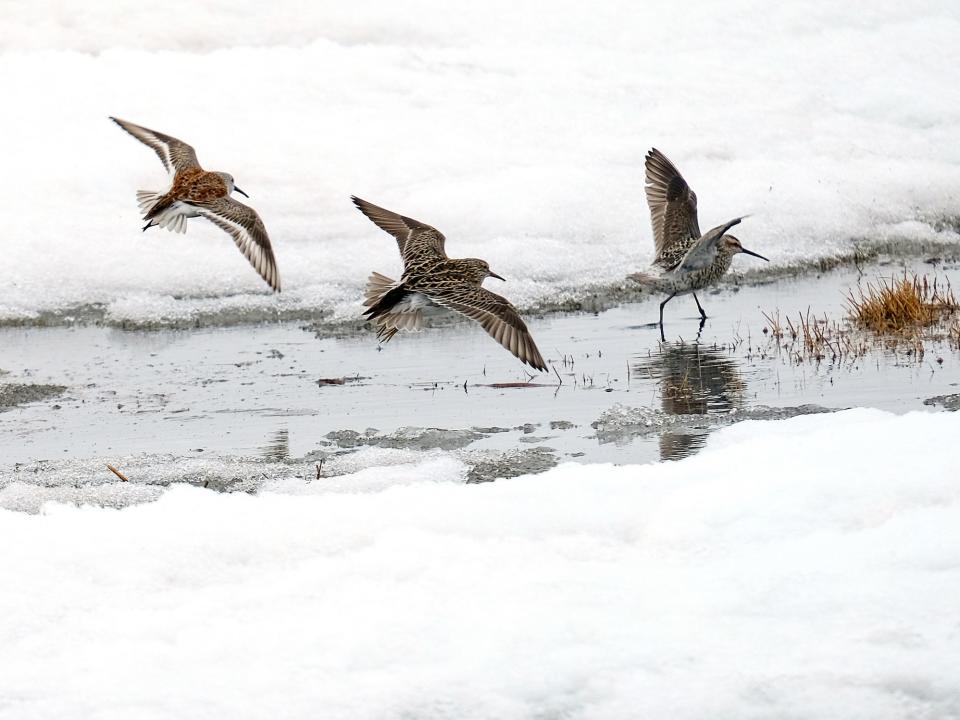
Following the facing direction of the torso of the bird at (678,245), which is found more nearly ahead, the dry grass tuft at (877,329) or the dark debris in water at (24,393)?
the dry grass tuft

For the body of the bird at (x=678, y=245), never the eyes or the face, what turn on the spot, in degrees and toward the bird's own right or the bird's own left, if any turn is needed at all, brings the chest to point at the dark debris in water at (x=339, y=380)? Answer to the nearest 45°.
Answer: approximately 135° to the bird's own right

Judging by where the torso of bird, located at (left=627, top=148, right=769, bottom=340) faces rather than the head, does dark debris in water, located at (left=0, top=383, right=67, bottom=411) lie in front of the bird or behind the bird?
behind

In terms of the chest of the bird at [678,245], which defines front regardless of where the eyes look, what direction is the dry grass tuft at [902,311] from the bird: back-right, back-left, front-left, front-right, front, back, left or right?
front-right

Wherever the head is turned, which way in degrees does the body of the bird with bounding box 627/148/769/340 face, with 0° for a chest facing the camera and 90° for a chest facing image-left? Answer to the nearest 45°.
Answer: approximately 270°

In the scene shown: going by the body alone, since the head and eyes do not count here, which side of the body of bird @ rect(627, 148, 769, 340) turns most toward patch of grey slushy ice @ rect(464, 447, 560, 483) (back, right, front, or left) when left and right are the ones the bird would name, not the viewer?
right

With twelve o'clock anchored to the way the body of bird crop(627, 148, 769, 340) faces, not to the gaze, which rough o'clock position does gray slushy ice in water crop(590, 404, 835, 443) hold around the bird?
The gray slushy ice in water is roughly at 3 o'clock from the bird.

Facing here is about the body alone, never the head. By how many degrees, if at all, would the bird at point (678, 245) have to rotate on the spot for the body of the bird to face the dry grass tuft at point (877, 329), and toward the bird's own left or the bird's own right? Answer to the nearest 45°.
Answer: approximately 45° to the bird's own right
